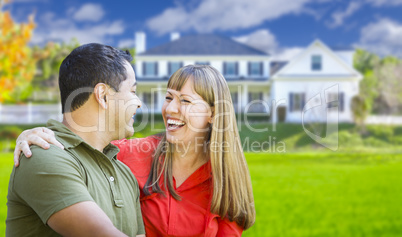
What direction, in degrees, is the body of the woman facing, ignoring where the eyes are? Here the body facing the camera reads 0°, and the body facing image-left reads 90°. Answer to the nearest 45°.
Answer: approximately 45°

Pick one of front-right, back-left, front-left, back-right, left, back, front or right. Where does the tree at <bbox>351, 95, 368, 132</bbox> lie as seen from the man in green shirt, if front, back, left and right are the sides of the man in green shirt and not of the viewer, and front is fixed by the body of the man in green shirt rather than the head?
left

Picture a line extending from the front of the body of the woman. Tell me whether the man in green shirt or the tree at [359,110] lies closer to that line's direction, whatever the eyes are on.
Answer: the man in green shirt

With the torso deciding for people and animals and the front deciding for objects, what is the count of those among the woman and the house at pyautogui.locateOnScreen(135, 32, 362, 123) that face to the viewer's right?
0

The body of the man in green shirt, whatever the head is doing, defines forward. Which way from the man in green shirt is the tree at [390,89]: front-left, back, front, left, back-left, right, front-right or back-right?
left

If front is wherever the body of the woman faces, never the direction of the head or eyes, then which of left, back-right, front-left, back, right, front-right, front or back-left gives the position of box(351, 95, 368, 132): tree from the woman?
back

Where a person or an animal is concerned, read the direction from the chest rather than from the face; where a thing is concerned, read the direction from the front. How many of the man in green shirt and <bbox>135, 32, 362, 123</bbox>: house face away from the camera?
0

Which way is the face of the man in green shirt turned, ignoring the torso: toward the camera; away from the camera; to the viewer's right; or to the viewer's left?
to the viewer's right

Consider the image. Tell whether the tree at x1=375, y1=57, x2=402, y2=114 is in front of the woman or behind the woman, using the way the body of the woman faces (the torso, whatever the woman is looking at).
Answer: behind

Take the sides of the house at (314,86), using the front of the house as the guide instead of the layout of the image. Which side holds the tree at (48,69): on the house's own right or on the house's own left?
on the house's own right

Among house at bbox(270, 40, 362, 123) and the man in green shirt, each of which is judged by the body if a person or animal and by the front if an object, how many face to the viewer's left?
0

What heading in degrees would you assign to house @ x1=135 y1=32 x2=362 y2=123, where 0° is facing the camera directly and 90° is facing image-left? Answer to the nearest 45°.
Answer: approximately 0°

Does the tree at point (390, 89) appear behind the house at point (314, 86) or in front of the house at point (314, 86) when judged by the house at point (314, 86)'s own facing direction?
behind
